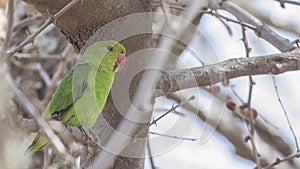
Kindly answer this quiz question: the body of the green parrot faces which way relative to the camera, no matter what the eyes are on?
to the viewer's right
